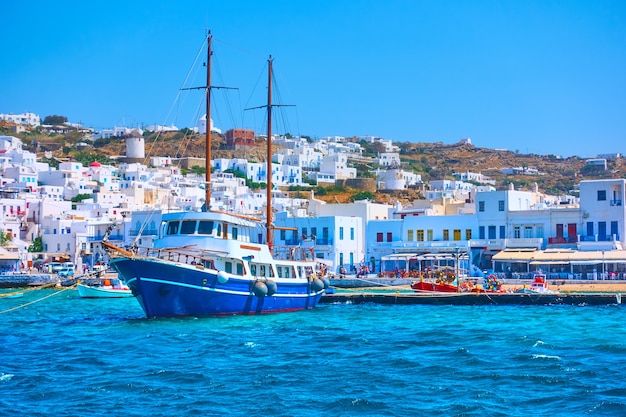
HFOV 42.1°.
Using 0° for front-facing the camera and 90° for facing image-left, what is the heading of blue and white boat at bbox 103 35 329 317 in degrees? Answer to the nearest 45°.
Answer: approximately 45°

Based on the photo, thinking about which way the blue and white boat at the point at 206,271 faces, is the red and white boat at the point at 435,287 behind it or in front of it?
behind

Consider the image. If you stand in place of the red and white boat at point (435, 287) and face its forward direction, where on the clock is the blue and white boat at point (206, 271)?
The blue and white boat is roughly at 10 o'clock from the red and white boat.

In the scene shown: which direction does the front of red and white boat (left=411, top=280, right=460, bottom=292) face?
to the viewer's left
